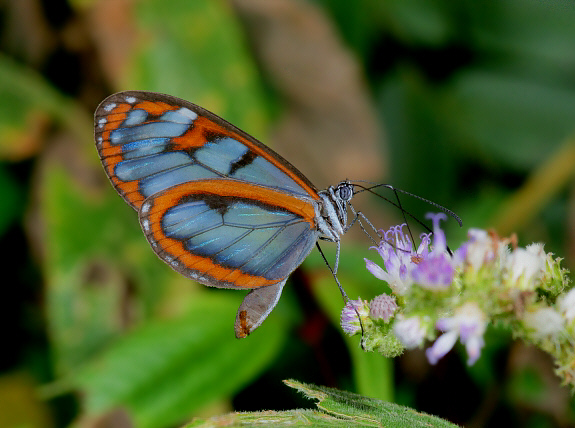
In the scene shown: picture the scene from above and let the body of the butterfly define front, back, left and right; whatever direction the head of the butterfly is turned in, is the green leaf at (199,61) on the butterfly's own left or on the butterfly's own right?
on the butterfly's own left

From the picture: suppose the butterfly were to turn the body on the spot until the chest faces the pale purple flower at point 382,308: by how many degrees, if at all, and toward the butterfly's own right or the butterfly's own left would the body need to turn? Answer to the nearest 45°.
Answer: approximately 45° to the butterfly's own right

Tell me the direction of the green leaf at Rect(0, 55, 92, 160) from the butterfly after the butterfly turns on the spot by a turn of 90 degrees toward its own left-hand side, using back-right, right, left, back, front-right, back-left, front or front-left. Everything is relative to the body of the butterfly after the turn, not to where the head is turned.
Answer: front-left

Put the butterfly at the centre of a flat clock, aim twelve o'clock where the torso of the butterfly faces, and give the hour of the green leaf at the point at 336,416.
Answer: The green leaf is roughly at 2 o'clock from the butterfly.

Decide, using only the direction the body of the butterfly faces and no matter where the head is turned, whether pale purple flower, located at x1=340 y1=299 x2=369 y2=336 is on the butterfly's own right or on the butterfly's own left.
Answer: on the butterfly's own right

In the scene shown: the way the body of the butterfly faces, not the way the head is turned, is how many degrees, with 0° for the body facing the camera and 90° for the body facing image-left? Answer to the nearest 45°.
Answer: approximately 270°

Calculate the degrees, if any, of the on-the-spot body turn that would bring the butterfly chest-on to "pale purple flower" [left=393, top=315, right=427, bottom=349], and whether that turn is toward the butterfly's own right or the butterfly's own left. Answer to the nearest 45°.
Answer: approximately 45° to the butterfly's own right
